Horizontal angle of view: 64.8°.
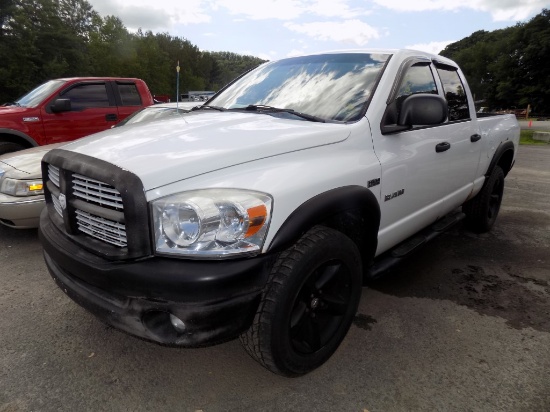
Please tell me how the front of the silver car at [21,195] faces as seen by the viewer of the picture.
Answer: facing the viewer and to the left of the viewer

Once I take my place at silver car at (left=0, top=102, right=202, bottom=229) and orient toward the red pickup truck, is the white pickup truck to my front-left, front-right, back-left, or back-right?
back-right

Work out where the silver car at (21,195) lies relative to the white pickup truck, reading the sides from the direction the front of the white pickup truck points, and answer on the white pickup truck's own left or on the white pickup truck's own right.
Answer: on the white pickup truck's own right

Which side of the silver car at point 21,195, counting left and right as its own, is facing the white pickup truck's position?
left

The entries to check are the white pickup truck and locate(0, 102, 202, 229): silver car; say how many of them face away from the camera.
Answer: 0

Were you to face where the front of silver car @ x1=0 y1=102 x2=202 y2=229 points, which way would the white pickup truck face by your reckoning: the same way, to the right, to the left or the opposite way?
the same way

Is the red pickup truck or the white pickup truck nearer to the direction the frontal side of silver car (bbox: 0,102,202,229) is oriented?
the white pickup truck

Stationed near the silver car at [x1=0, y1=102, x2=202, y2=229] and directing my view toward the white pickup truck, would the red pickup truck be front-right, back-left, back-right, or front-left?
back-left

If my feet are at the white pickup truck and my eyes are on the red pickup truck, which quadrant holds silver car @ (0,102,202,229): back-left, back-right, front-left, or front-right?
front-left

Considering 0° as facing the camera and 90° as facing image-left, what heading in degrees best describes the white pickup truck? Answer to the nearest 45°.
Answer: approximately 45°

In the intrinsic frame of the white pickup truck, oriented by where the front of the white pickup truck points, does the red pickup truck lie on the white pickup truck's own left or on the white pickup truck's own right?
on the white pickup truck's own right

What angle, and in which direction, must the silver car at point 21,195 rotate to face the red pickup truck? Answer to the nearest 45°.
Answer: approximately 135° to its right
